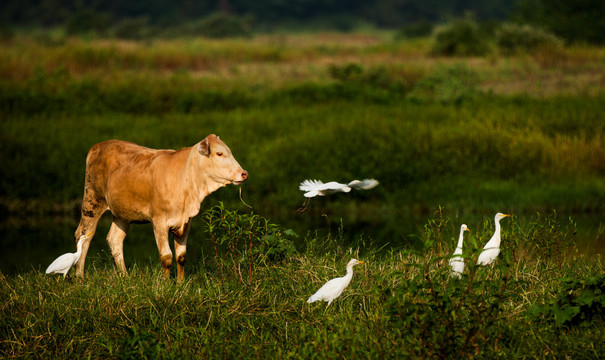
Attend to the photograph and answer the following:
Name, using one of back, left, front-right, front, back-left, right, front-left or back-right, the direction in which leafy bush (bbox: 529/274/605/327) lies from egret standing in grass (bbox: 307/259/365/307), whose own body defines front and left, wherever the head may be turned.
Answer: front

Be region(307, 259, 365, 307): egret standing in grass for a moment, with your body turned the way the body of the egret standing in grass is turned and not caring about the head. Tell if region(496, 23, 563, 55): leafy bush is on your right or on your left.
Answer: on your left

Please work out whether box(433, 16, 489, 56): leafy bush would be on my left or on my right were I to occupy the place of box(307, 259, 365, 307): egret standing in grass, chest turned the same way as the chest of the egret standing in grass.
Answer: on my left

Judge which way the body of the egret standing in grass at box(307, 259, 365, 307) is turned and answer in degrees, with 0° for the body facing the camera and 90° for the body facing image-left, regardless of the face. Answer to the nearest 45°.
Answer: approximately 270°

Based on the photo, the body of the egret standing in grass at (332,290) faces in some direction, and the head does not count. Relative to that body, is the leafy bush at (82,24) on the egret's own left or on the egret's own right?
on the egret's own left

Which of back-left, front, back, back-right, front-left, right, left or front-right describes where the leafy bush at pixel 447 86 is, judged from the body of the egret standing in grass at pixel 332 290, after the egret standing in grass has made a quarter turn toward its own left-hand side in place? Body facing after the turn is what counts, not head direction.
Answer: front

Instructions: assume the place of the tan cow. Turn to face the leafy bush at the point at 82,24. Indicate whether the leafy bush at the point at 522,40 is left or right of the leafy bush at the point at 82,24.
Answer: right

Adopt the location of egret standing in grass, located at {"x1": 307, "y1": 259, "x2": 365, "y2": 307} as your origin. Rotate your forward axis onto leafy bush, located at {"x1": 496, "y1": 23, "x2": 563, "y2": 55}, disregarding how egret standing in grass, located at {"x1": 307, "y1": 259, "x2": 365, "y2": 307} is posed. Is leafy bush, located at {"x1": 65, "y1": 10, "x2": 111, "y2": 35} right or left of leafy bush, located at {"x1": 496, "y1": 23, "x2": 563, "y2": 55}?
left

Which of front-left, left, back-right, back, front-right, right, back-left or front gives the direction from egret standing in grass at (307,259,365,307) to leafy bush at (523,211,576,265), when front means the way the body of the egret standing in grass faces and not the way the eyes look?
front-left

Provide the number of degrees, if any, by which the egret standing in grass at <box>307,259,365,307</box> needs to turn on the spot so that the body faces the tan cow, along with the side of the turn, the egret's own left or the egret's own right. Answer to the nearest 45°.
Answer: approximately 135° to the egret's own left
